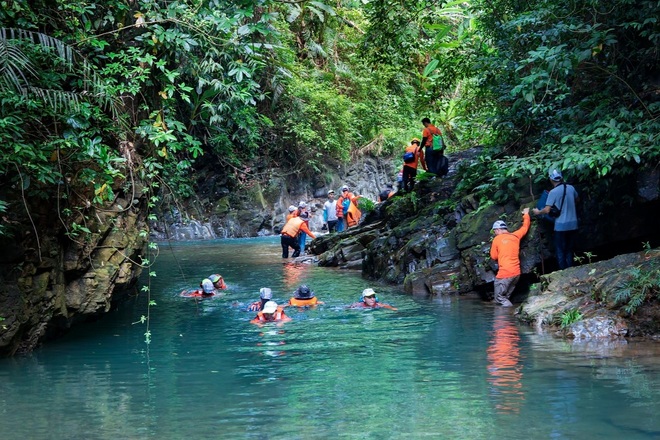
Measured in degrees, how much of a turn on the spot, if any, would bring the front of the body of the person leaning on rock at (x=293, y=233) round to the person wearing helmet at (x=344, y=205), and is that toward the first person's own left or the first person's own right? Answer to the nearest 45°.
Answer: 0° — they already face them

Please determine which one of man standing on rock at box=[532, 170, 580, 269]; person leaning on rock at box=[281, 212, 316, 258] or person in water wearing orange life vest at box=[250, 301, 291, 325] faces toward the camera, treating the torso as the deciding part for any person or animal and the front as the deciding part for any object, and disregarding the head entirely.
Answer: the person in water wearing orange life vest

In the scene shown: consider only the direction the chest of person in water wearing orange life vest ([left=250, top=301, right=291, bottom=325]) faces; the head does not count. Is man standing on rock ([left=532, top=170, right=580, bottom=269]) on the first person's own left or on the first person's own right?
on the first person's own left

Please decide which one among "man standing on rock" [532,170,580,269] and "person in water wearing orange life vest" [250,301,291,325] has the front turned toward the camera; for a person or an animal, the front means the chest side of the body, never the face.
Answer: the person in water wearing orange life vest

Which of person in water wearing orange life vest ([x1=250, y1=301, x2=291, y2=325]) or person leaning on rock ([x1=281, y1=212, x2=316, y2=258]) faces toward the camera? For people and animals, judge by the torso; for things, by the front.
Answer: the person in water wearing orange life vest

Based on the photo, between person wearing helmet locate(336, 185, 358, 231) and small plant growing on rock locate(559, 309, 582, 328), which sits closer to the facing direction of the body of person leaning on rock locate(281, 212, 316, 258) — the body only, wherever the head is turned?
the person wearing helmet

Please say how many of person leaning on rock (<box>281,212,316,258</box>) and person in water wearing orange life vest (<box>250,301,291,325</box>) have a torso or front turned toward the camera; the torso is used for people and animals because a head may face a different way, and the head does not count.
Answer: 1

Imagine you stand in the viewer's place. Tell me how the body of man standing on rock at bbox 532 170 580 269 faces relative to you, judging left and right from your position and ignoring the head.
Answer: facing away from the viewer and to the left of the viewer

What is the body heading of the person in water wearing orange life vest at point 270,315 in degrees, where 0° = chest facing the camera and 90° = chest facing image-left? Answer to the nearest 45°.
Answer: approximately 0°

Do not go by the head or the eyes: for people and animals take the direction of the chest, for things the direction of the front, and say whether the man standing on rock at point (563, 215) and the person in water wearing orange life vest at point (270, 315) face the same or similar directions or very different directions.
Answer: very different directions

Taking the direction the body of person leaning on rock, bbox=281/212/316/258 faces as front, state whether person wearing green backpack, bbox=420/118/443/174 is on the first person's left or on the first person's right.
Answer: on the first person's right

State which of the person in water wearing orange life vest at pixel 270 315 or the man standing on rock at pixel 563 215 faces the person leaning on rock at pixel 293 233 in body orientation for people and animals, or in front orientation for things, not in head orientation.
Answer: the man standing on rock

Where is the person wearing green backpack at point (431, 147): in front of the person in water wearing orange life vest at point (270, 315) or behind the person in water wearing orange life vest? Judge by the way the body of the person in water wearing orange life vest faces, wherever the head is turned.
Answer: behind

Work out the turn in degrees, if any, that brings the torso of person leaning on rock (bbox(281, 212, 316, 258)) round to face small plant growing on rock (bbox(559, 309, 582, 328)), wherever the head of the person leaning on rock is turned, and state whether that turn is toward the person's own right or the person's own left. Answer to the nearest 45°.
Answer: approximately 135° to the person's own right

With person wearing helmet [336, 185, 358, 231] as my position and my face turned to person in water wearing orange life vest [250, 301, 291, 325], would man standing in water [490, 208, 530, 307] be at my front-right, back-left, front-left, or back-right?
front-left

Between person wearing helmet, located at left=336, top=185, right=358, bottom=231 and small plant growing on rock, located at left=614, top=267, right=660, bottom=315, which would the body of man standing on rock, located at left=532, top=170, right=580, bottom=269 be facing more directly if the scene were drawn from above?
the person wearing helmet

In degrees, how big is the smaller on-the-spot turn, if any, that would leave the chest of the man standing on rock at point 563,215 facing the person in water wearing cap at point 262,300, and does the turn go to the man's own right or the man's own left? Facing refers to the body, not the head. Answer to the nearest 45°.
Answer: approximately 45° to the man's own left

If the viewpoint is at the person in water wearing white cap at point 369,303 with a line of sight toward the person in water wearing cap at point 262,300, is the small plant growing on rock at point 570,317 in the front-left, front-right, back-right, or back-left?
back-left
